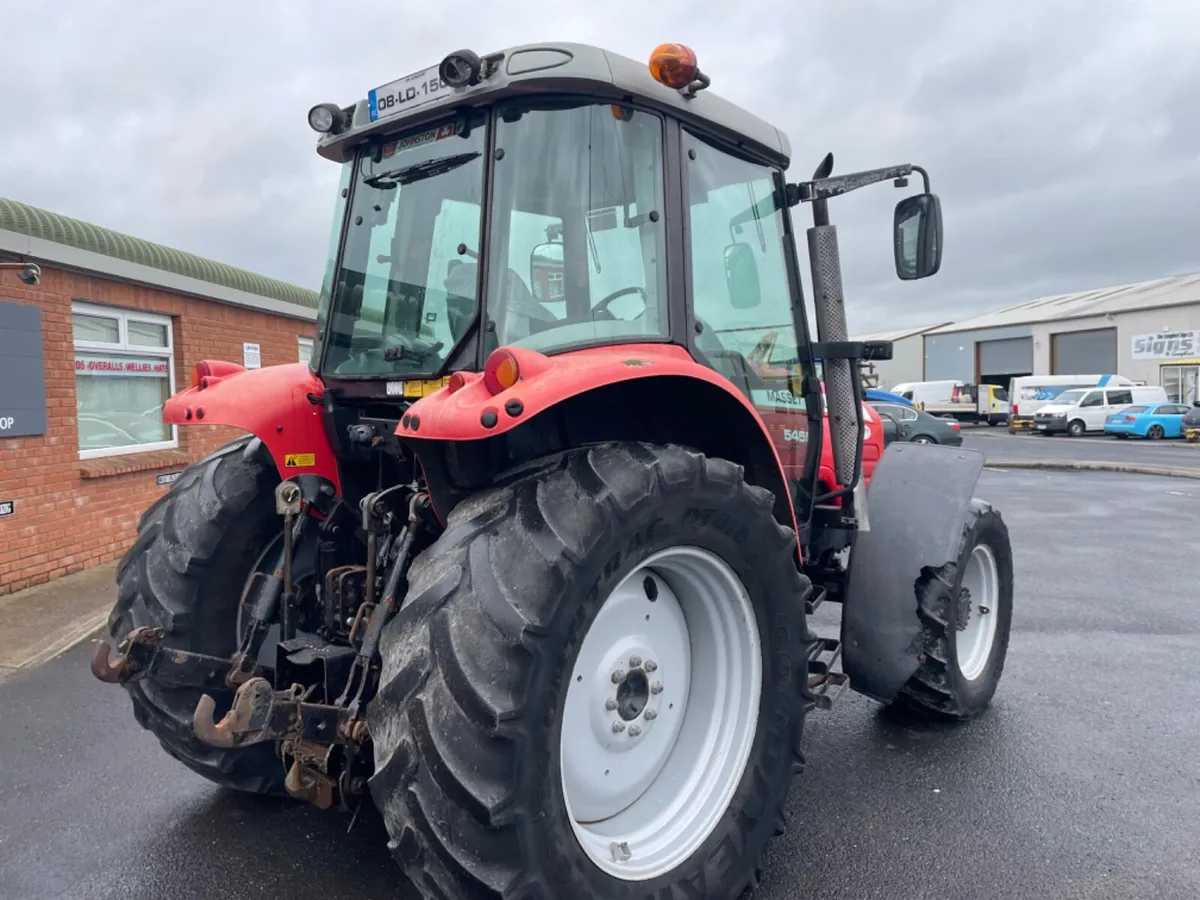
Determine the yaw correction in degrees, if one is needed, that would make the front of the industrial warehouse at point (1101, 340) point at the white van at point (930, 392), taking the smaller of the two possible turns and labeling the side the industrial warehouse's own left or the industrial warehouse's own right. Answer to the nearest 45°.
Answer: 0° — it already faces it

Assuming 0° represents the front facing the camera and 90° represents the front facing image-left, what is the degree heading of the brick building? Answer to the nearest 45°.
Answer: approximately 315°

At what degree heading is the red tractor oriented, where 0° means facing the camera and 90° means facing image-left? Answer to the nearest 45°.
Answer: approximately 225°

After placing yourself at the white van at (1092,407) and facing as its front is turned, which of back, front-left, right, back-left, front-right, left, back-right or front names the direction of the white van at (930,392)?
right

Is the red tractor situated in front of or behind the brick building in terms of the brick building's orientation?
in front

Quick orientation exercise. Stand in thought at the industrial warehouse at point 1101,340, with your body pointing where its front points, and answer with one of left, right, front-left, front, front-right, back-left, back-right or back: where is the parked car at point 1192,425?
front-left

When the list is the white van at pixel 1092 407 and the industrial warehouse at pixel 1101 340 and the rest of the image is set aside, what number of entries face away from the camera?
0

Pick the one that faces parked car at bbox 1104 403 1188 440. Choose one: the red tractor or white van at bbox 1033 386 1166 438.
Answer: the red tractor

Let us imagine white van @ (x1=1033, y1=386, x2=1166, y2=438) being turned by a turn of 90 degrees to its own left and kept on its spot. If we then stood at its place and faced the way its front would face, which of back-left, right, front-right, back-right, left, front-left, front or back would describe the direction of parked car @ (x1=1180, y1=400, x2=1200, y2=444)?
front

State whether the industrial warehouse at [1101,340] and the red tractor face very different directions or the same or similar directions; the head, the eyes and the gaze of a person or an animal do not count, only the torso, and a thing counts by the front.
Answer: very different directions

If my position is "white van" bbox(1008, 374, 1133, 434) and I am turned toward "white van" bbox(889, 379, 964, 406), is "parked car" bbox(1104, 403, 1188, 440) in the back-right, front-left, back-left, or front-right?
back-left

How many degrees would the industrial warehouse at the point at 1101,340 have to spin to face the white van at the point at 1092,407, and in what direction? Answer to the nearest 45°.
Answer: approximately 45° to its left

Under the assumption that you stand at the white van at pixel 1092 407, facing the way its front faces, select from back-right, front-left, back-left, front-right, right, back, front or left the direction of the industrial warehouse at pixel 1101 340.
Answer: back-right

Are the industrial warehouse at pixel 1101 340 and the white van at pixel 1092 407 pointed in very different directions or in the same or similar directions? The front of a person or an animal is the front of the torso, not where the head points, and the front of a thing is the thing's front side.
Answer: same or similar directions

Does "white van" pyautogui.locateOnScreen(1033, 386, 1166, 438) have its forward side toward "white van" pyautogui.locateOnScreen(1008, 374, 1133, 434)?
no

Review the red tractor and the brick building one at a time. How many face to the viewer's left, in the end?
0

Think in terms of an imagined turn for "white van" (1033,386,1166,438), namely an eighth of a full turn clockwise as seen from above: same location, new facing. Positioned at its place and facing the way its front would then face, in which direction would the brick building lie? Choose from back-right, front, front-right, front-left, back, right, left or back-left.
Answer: left

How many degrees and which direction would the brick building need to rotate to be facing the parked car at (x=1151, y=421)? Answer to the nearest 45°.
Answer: approximately 45° to its left

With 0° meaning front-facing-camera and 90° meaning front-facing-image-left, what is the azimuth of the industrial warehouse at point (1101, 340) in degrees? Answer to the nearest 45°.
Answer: approximately 45°
